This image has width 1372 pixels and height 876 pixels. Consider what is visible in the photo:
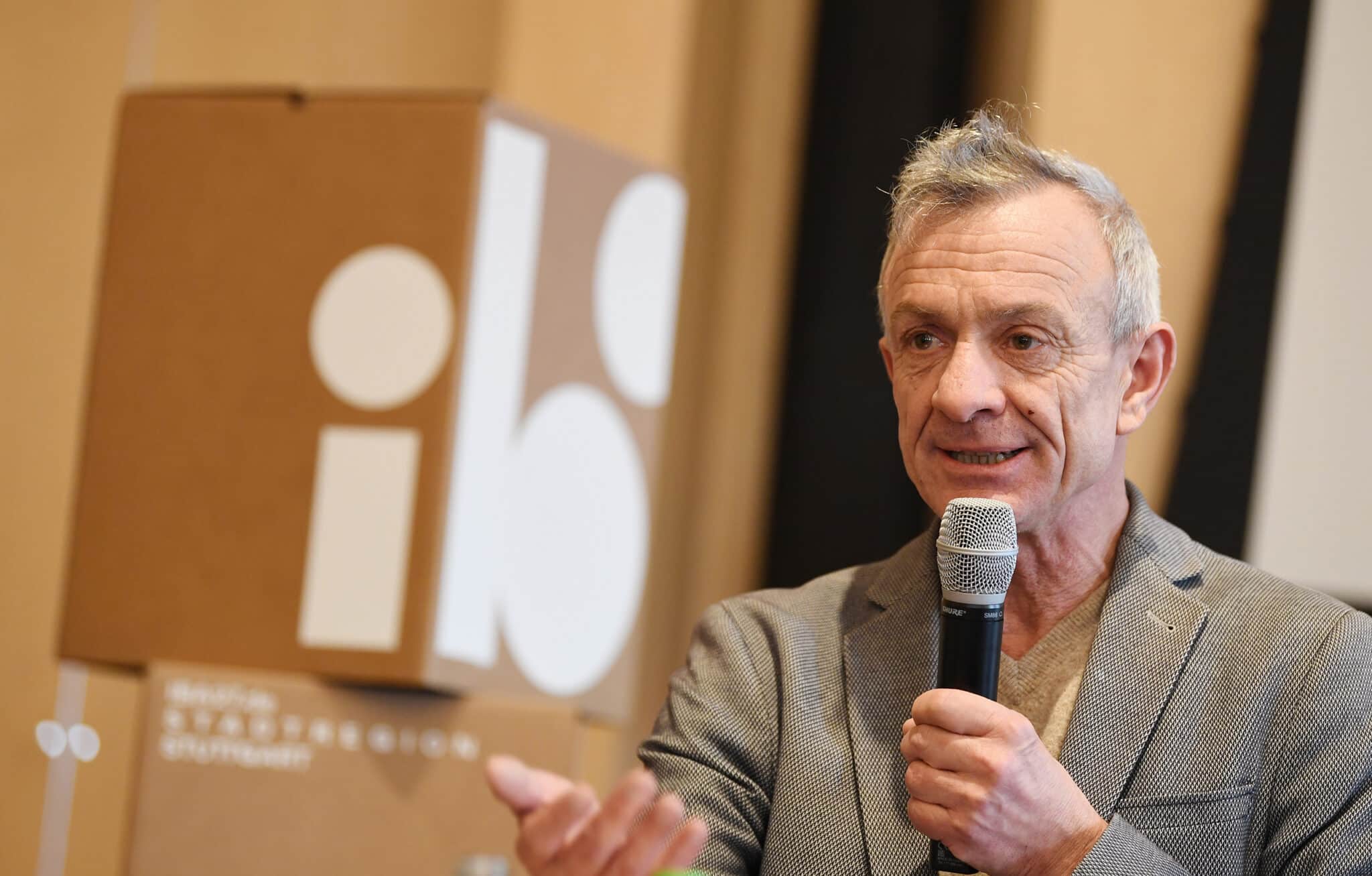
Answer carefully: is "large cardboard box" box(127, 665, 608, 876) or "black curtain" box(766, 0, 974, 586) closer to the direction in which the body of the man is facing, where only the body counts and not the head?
the large cardboard box

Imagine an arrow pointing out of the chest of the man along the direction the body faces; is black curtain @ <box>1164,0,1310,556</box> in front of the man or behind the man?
behind

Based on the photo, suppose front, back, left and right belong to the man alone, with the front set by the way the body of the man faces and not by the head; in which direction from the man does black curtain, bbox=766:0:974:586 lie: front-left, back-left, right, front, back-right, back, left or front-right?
back-right

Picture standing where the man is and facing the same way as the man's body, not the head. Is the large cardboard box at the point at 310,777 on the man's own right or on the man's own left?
on the man's own right

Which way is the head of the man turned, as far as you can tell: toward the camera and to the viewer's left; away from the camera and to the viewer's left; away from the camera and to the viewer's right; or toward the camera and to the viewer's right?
toward the camera and to the viewer's left

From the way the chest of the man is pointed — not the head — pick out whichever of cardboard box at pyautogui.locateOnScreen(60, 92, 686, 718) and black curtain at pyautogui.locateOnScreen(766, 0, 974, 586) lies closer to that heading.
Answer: the cardboard box

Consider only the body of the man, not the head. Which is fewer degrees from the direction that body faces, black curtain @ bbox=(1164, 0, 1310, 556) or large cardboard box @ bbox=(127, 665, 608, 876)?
the large cardboard box

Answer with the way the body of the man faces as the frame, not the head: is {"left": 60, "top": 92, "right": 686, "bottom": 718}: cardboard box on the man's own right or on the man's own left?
on the man's own right
